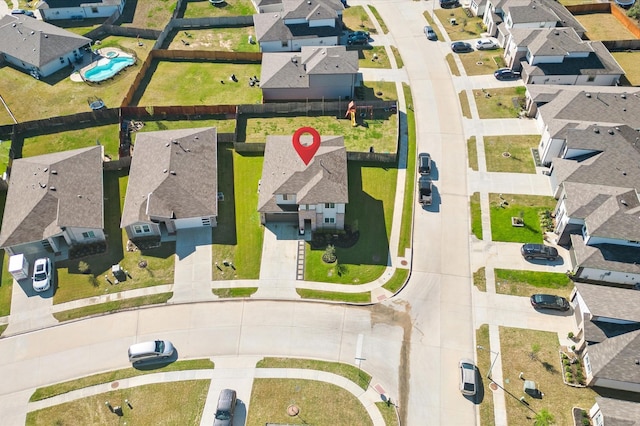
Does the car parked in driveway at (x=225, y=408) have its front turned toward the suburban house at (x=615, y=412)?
no

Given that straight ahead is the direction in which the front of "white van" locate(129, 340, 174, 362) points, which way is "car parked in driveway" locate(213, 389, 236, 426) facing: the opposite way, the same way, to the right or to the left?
to the right

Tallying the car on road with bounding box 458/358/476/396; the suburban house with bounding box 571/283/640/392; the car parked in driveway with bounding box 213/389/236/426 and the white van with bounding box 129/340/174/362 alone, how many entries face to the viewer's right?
1

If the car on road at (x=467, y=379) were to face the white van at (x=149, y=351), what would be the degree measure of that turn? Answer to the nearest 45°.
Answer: approximately 90° to its left

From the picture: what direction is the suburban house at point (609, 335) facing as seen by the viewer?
to the viewer's left

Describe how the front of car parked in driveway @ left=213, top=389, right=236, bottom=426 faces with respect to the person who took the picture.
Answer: facing the viewer

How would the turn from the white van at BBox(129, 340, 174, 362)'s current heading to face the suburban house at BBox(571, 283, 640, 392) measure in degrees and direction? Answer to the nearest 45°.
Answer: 0° — it already faces it

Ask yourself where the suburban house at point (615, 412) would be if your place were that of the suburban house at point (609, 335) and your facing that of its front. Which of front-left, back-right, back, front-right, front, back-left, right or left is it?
left

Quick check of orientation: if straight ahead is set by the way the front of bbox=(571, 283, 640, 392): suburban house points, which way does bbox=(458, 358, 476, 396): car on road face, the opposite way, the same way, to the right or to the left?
to the right

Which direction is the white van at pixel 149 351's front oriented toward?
to the viewer's right

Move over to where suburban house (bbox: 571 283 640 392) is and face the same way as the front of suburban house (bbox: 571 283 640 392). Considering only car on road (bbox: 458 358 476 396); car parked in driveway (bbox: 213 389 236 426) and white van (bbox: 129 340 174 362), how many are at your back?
0

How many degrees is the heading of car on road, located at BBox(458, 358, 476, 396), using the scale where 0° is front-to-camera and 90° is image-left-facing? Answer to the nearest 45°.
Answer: approximately 180°

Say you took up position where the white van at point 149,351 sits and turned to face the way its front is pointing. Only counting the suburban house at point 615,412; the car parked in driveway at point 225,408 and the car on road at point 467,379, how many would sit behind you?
0
